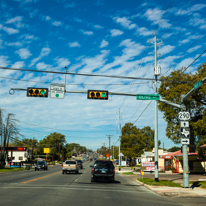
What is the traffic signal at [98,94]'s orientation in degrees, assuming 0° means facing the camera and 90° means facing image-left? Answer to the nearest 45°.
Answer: approximately 0°

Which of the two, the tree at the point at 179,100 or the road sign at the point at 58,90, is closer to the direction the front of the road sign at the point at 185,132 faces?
the road sign

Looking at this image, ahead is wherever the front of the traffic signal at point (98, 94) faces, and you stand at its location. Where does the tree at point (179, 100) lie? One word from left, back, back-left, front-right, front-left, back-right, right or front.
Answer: back-left

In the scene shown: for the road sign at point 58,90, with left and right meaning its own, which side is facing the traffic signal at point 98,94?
left

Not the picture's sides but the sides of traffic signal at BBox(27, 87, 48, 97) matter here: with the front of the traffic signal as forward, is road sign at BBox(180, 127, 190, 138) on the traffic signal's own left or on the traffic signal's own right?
on the traffic signal's own left

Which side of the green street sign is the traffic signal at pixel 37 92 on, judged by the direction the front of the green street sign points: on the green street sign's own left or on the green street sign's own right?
on the green street sign's own right

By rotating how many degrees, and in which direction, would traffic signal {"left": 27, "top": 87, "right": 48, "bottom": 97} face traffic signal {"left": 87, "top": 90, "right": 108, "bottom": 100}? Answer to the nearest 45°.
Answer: approximately 90° to its left

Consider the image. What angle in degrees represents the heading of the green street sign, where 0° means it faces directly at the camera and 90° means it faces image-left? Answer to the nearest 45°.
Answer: approximately 0°
